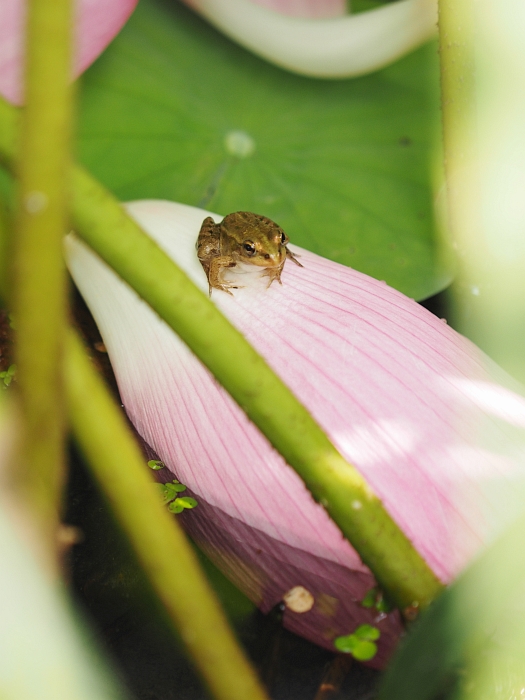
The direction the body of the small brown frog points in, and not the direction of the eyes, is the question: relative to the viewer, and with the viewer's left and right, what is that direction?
facing the viewer and to the right of the viewer
